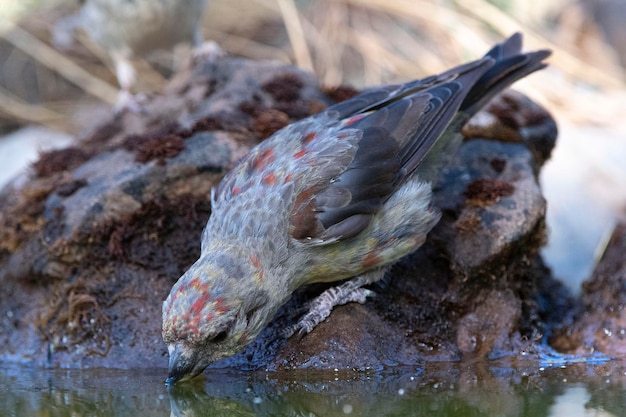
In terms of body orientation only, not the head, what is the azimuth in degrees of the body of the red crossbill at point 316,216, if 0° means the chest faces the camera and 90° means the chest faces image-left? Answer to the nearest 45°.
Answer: approximately 45°

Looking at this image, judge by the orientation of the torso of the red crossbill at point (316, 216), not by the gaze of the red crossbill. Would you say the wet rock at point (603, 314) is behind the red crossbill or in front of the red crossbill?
behind

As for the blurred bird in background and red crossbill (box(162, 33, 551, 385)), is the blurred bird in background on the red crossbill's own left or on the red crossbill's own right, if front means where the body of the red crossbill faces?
on the red crossbill's own right
